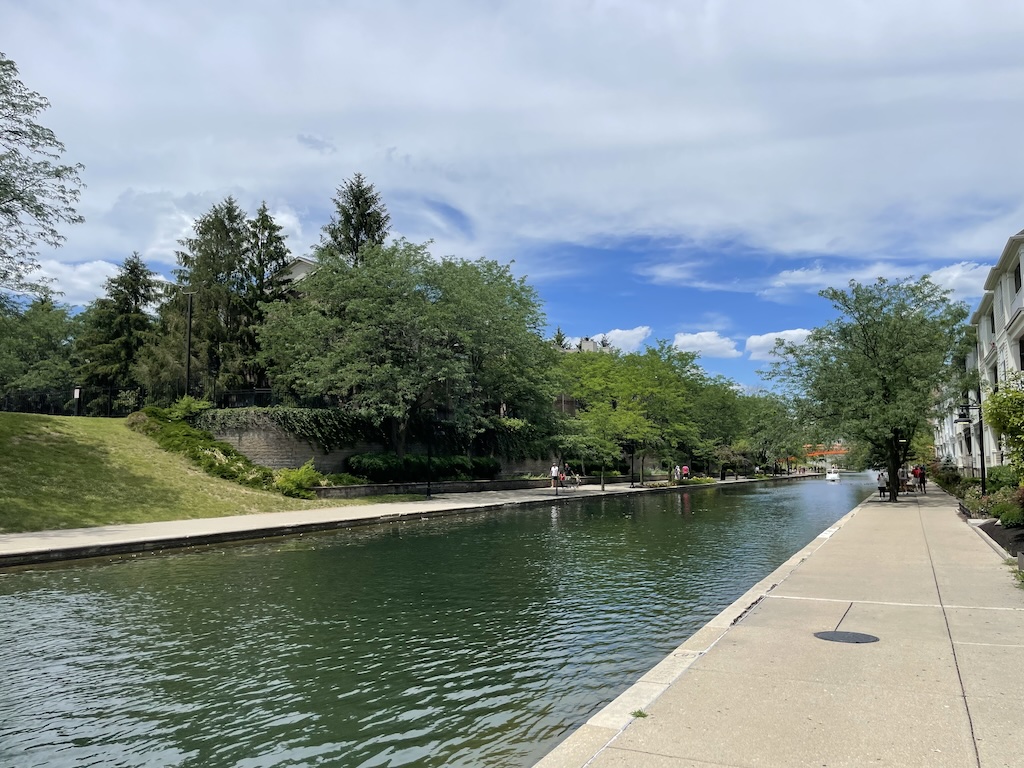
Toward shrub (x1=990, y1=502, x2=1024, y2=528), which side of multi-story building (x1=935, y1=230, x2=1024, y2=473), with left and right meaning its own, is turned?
left

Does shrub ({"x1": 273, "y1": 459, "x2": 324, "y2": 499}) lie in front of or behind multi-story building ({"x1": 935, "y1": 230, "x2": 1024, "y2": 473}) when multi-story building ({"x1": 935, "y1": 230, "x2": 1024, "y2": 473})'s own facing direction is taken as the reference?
in front

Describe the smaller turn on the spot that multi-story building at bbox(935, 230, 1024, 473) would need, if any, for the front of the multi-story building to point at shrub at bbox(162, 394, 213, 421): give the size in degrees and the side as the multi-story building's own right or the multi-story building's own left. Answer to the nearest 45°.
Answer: approximately 45° to the multi-story building's own left

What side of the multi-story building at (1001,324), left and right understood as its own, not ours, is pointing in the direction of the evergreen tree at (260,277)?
front

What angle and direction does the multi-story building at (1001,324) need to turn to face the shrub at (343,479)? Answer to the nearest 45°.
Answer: approximately 45° to its left

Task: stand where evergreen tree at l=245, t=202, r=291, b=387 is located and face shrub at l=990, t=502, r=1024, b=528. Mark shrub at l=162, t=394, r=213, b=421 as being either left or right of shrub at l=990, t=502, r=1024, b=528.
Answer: right

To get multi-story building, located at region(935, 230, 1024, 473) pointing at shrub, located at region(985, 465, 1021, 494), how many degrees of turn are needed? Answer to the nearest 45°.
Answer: approximately 90° to its left

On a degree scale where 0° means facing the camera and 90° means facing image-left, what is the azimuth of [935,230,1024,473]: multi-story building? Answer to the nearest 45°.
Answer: approximately 90°

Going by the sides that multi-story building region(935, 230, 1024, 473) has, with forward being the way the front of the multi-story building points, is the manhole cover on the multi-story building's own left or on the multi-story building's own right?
on the multi-story building's own left

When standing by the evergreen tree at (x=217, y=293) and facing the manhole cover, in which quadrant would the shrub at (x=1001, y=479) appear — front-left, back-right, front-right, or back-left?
front-left

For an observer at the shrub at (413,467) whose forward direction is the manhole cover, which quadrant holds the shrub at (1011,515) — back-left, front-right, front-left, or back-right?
front-left

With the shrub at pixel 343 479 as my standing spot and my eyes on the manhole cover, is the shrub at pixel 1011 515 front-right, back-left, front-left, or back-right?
front-left
